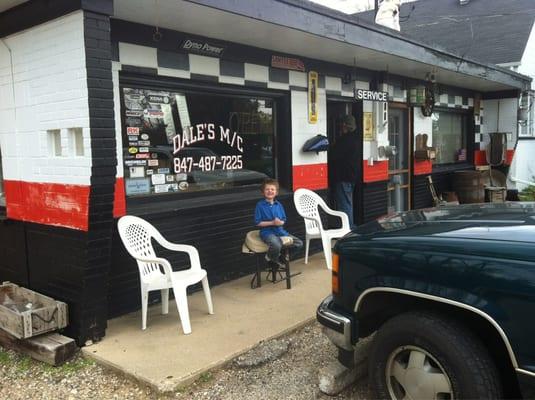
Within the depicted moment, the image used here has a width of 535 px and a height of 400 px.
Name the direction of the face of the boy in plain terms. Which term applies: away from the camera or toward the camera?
toward the camera

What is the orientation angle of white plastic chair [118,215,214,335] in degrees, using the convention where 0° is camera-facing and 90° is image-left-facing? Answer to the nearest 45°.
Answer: approximately 315°

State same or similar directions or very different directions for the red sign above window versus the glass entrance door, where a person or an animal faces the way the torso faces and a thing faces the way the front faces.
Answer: same or similar directions

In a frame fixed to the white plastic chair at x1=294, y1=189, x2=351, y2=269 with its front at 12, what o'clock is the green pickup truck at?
The green pickup truck is roughly at 1 o'clock from the white plastic chair.

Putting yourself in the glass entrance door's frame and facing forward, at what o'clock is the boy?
The boy is roughly at 2 o'clock from the glass entrance door.

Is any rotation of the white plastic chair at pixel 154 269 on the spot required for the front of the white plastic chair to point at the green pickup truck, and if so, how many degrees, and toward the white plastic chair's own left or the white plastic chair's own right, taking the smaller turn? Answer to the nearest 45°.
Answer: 0° — it already faces it

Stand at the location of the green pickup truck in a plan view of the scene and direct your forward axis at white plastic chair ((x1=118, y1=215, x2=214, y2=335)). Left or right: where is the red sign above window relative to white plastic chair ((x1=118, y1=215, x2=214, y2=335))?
right

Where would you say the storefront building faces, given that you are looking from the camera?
facing the viewer and to the right of the viewer

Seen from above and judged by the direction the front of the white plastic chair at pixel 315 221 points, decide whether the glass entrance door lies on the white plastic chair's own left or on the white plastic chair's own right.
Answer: on the white plastic chair's own left

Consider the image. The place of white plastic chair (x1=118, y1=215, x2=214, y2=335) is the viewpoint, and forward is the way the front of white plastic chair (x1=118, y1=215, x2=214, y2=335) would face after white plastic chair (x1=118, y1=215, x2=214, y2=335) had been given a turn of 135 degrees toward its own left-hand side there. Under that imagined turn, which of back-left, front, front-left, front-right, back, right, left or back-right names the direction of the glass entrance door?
front-right

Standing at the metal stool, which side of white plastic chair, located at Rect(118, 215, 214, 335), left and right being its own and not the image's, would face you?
left

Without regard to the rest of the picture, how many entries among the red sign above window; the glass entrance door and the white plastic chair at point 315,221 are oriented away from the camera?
0

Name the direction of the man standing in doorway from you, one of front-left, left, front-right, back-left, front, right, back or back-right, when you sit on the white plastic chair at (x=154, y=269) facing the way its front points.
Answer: left

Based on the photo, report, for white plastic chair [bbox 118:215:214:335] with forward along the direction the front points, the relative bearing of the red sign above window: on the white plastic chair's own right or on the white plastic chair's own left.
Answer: on the white plastic chair's own left
